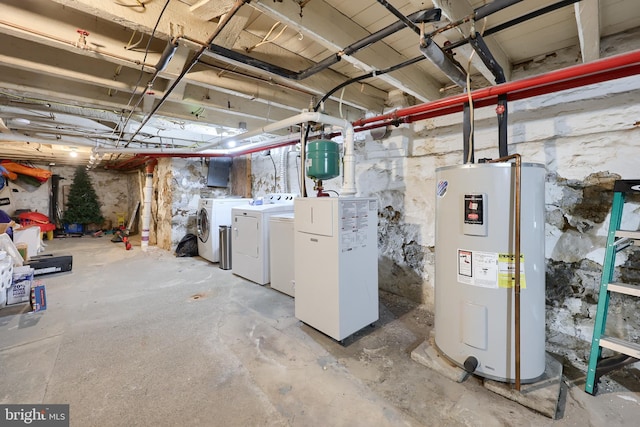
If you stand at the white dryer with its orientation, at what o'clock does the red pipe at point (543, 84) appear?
The red pipe is roughly at 9 o'clock from the white dryer.

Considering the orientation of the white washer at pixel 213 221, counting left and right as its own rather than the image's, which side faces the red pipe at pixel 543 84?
left

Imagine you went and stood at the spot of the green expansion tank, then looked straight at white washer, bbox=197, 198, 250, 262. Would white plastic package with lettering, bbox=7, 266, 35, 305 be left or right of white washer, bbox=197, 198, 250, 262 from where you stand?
left

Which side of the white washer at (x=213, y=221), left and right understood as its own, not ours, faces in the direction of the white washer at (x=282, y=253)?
left

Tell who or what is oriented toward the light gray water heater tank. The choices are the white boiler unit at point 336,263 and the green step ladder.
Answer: the green step ladder

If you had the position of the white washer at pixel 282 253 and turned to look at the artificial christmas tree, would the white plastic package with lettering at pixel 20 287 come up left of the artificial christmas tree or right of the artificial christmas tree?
left

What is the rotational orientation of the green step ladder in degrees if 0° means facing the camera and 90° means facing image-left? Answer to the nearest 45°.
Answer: approximately 45°

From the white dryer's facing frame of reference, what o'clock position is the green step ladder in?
The green step ladder is roughly at 9 o'clock from the white dryer.

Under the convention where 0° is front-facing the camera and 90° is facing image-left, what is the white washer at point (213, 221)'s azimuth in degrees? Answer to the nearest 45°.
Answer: approximately 45°

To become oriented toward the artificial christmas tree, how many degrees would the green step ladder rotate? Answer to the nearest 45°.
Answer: approximately 45° to its right

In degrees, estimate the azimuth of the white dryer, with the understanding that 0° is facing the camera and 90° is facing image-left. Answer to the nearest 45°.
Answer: approximately 45°
